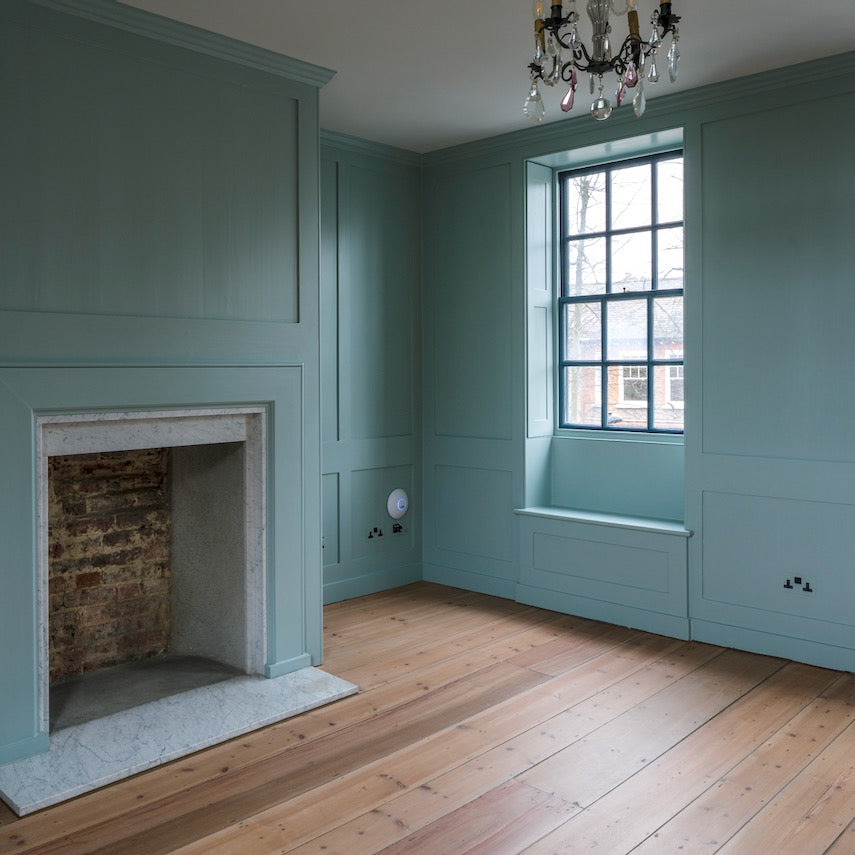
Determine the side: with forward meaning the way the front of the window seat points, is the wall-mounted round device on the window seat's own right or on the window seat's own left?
on the window seat's own right

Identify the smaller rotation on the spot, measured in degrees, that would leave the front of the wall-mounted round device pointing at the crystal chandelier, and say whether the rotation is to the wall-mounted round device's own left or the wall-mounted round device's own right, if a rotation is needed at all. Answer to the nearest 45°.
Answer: approximately 45° to the wall-mounted round device's own right

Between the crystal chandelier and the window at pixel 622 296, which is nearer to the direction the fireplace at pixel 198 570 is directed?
the crystal chandelier

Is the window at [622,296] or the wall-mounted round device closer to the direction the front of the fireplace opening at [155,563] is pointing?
the window

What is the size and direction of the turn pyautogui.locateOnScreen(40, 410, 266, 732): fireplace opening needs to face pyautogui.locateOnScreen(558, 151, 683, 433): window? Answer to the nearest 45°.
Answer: approximately 45° to its left

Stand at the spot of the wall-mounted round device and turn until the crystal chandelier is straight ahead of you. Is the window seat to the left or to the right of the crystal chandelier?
left

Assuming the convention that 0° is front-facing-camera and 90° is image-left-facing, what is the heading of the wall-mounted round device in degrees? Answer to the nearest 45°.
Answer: approximately 315°

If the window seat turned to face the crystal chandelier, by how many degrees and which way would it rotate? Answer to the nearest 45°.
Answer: approximately 45° to its left
